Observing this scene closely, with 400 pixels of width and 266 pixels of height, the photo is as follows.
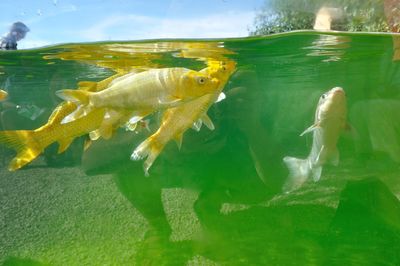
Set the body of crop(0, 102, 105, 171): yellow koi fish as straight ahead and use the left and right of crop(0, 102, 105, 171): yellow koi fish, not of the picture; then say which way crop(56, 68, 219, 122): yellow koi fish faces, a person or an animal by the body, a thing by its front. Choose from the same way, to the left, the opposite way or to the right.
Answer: the same way

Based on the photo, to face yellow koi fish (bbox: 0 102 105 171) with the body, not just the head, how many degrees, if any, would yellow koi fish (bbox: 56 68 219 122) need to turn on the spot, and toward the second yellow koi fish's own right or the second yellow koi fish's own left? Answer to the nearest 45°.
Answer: approximately 135° to the second yellow koi fish's own left

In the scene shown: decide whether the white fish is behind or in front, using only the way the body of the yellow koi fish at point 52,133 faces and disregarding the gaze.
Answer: in front

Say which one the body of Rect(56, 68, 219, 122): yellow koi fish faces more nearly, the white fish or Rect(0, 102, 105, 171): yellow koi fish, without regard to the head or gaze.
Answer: the white fish

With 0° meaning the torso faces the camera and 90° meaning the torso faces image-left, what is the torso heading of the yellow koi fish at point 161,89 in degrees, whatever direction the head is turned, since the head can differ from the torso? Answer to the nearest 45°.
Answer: approximately 270°

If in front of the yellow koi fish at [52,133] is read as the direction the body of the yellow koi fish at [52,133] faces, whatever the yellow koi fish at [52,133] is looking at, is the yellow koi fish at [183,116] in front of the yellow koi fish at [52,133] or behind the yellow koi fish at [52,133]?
in front

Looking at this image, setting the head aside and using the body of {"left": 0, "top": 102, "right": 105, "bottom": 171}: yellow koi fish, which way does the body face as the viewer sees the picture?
to the viewer's right

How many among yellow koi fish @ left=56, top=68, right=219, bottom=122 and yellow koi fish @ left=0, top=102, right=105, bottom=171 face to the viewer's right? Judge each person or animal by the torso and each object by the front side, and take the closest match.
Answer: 2
